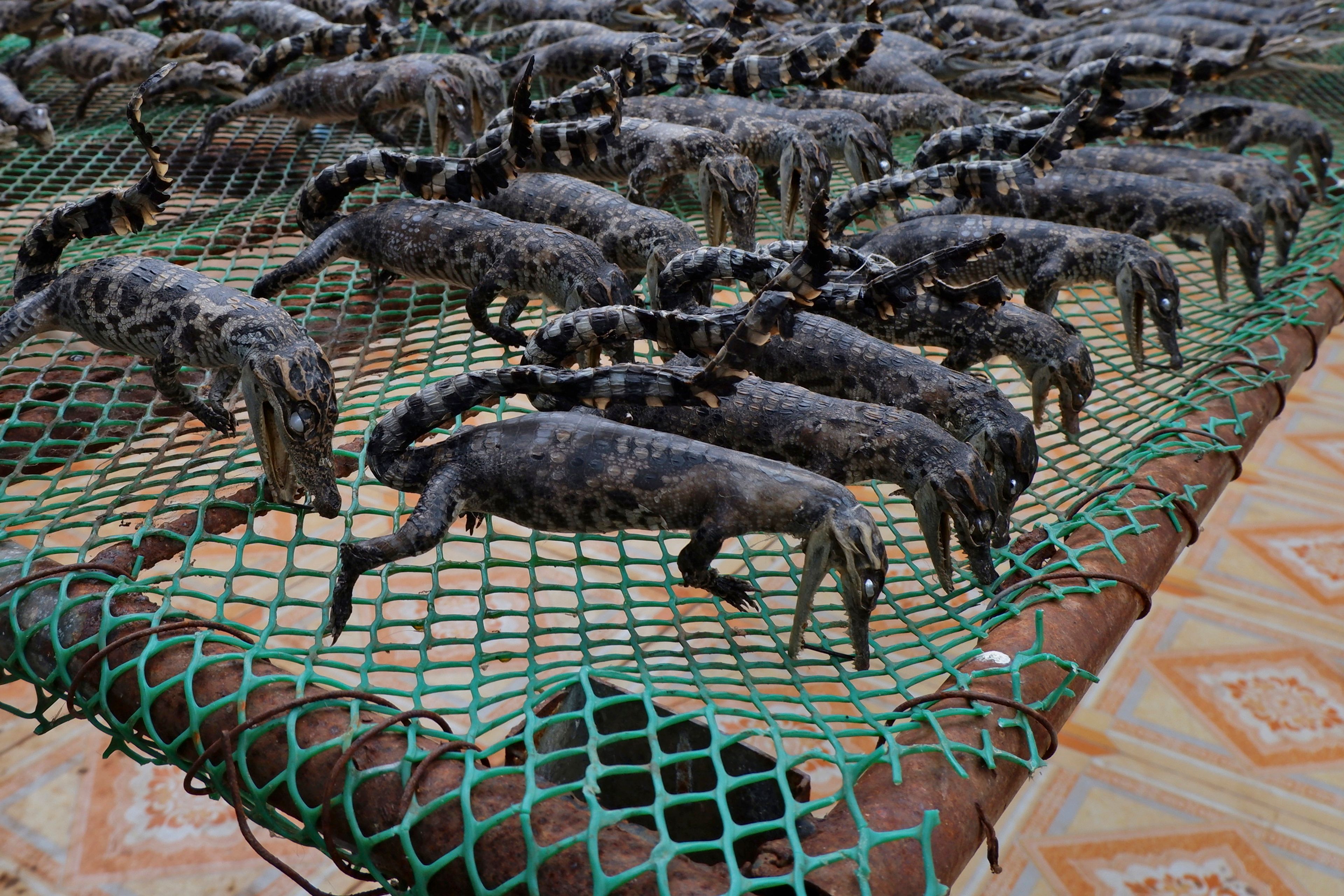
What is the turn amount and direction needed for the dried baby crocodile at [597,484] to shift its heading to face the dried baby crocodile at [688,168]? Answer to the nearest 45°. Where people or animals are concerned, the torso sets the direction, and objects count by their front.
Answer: approximately 90° to its left

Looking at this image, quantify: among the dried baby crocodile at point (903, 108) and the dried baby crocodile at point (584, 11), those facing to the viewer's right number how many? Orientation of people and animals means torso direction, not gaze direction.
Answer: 2

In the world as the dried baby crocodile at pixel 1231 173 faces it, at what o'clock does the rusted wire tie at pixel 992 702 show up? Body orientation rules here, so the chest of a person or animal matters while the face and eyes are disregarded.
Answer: The rusted wire tie is roughly at 3 o'clock from the dried baby crocodile.

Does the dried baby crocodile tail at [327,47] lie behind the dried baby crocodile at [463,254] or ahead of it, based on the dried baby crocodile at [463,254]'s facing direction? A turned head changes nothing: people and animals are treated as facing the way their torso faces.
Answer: behind

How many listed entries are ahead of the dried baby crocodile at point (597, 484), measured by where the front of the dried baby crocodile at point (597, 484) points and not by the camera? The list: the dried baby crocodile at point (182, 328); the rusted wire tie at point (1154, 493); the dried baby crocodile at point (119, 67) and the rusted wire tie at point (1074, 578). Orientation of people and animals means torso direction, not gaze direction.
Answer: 2

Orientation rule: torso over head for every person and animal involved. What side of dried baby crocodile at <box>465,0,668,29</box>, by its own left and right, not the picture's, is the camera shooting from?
right

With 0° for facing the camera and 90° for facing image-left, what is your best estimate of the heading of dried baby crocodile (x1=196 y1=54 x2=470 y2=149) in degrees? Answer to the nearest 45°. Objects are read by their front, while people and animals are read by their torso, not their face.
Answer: approximately 270°

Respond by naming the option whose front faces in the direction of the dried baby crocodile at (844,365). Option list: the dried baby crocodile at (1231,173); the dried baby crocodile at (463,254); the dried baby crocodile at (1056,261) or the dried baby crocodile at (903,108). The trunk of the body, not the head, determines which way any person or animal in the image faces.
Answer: the dried baby crocodile at (463,254)

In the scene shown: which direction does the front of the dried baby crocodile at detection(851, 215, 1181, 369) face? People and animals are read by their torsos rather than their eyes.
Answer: to the viewer's right

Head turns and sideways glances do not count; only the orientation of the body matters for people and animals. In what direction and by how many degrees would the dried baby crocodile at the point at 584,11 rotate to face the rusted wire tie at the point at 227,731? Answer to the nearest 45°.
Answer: approximately 90° to its right
